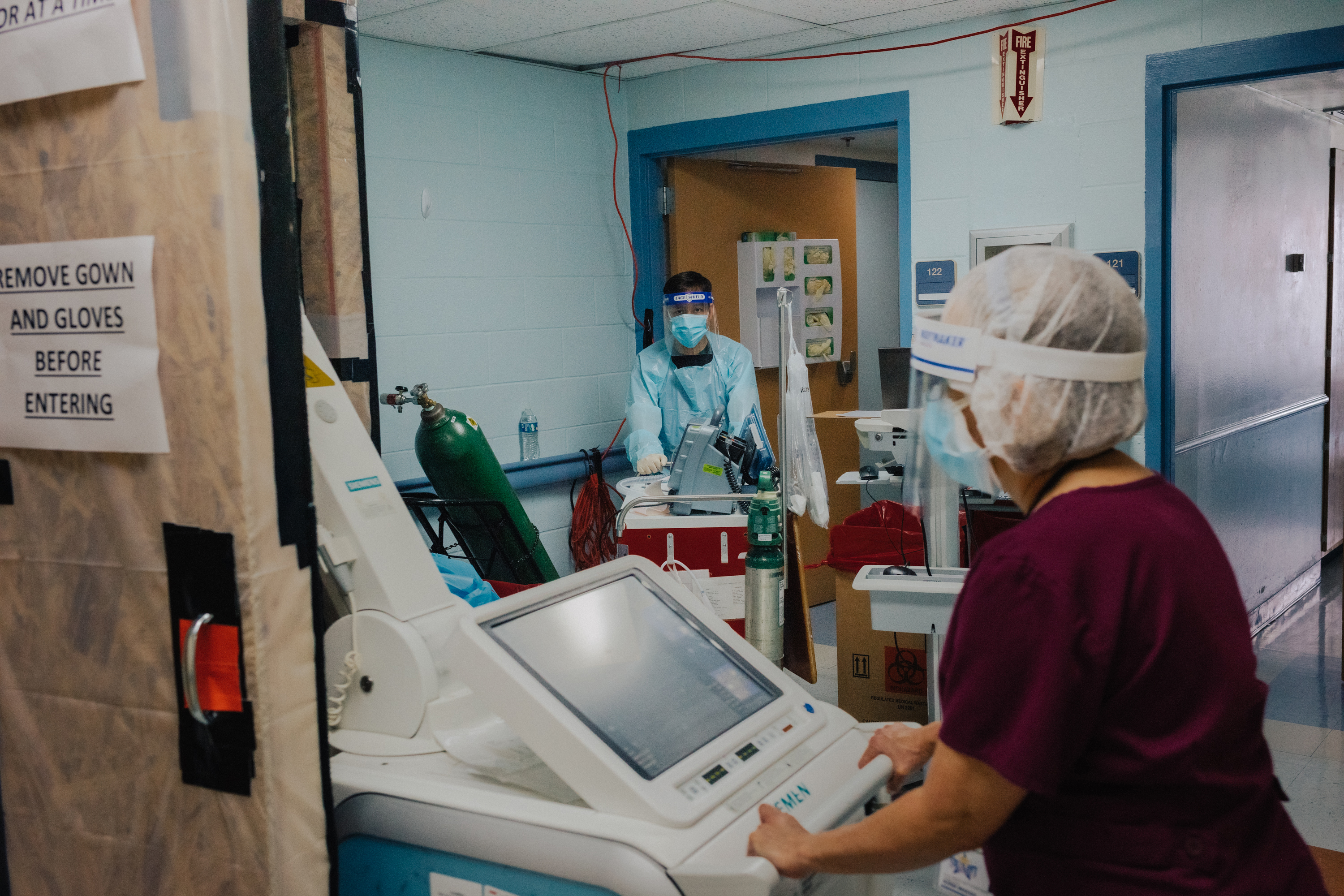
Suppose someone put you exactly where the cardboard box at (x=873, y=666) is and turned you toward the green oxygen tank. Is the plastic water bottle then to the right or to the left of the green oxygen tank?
right

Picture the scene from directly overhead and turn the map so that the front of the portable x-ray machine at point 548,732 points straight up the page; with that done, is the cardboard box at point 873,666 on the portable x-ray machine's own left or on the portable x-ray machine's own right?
on the portable x-ray machine's own left

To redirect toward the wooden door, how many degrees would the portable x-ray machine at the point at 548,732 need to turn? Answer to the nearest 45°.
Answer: approximately 135° to its left

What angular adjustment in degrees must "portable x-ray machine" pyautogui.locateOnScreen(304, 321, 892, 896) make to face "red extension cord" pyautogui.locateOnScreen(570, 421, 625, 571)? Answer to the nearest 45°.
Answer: approximately 135° to its left

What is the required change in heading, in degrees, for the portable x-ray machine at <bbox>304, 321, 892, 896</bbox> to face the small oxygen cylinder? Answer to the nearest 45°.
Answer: approximately 90° to its left

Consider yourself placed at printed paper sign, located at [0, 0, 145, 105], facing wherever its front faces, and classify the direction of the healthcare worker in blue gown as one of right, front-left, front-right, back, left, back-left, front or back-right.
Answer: back-left

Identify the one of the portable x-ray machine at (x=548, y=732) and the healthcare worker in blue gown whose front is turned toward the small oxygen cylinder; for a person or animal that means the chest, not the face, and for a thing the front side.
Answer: the healthcare worker in blue gown

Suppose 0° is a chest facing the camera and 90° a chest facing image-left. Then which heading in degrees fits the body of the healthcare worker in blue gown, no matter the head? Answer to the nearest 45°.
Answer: approximately 0°

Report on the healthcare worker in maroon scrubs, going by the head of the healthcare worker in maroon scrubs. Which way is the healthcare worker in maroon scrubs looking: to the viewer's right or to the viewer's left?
to the viewer's left

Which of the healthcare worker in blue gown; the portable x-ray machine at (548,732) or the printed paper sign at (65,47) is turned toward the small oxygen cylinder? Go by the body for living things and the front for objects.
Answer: the healthcare worker in blue gown

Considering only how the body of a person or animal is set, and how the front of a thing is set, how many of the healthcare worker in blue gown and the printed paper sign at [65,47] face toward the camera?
2
